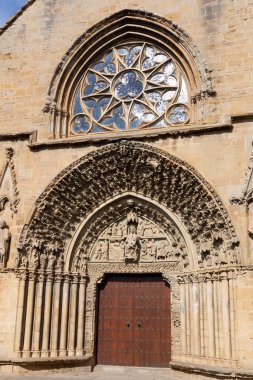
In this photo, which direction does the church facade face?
toward the camera
